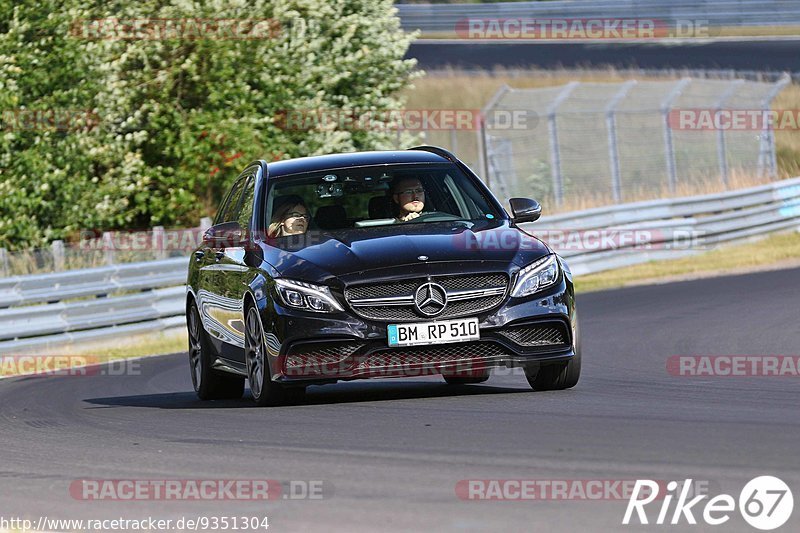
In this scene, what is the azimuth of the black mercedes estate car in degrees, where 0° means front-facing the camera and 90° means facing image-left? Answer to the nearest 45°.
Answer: approximately 315°

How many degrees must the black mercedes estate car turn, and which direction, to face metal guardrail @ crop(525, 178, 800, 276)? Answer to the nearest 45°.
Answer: approximately 135° to its left

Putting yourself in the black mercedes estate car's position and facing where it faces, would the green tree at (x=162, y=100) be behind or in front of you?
behind

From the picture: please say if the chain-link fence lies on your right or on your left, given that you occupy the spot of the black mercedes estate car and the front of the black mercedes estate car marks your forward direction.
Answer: on your left
